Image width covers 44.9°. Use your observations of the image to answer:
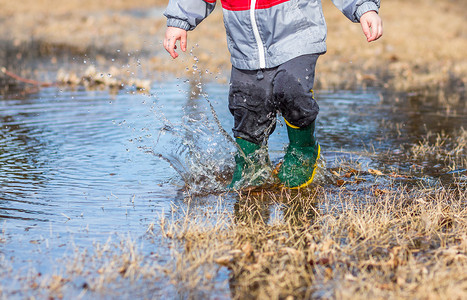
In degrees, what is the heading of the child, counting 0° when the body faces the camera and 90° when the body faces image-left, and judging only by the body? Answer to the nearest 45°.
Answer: approximately 0°
